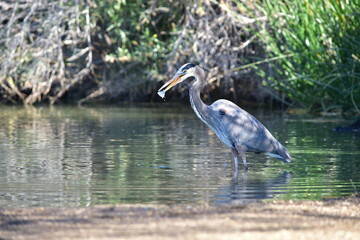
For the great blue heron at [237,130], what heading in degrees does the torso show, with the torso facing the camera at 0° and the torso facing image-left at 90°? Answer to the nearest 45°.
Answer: approximately 90°
